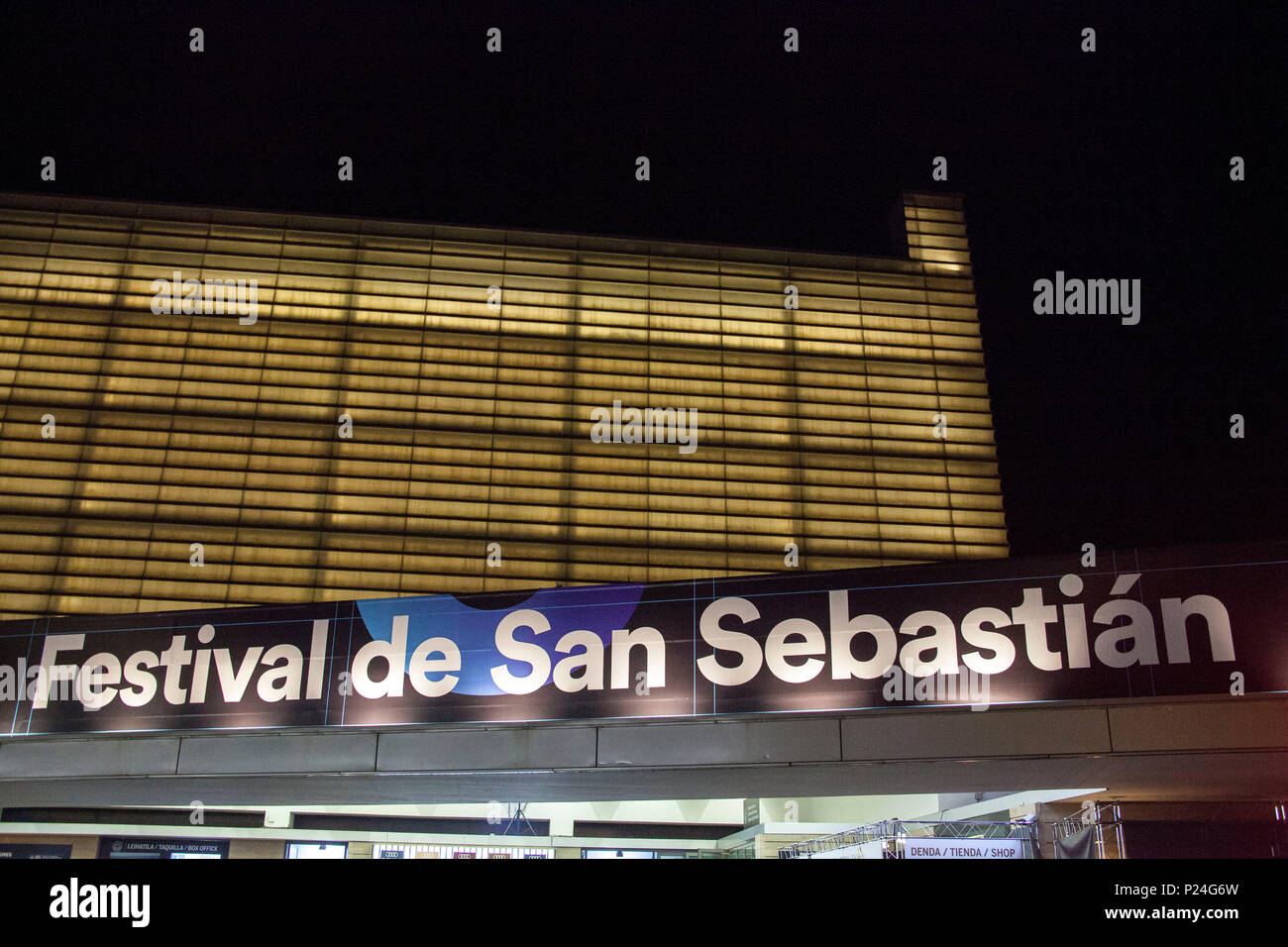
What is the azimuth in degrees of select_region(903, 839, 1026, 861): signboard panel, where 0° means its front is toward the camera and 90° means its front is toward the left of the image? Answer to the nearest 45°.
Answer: approximately 0°
